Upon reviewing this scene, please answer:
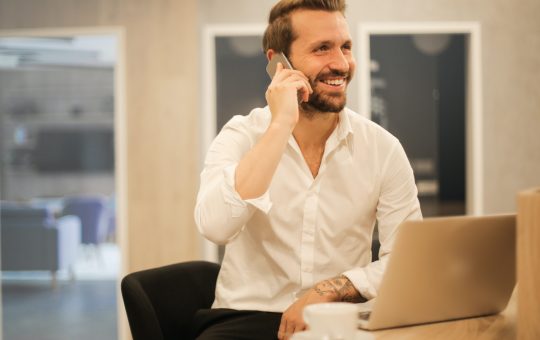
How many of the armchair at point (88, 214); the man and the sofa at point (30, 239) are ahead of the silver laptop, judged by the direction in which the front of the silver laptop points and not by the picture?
3

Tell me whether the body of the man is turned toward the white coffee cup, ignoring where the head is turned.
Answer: yes

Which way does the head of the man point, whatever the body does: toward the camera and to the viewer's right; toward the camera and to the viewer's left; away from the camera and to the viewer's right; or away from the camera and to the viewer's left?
toward the camera and to the viewer's right

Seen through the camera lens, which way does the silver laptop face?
facing away from the viewer and to the left of the viewer

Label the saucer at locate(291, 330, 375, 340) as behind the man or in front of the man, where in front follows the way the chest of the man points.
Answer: in front

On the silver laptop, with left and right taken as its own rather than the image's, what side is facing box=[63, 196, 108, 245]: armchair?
front

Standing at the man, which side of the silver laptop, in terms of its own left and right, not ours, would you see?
front

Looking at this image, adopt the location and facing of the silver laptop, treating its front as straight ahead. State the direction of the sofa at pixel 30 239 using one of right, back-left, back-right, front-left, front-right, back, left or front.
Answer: front

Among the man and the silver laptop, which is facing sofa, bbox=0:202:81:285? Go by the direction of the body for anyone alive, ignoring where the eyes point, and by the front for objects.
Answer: the silver laptop

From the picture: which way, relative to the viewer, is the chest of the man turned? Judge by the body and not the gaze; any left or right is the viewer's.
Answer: facing the viewer

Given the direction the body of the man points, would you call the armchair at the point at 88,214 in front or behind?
behind
